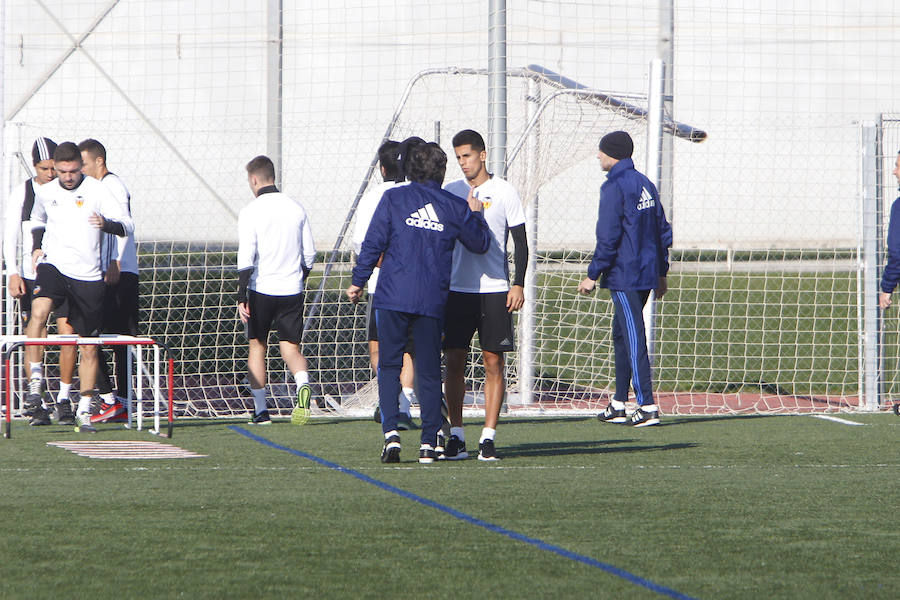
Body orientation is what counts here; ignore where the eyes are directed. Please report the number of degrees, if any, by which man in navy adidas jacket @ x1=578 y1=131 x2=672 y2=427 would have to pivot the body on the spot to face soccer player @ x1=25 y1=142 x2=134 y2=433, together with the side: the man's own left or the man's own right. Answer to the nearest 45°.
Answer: approximately 45° to the man's own left

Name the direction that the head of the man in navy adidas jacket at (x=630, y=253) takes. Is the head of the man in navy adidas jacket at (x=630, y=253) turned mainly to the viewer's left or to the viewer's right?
to the viewer's left

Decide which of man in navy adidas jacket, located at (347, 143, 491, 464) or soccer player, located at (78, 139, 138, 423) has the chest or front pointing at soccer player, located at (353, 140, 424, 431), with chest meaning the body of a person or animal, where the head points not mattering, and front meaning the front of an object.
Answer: the man in navy adidas jacket

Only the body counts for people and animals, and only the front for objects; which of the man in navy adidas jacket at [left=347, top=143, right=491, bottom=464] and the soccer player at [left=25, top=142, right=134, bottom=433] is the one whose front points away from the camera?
the man in navy adidas jacket

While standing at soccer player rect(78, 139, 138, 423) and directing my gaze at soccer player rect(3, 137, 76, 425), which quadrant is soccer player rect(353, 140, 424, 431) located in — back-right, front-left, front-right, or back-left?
back-left

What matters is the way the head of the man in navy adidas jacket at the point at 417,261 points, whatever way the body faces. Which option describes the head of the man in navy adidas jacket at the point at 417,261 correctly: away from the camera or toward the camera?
away from the camera

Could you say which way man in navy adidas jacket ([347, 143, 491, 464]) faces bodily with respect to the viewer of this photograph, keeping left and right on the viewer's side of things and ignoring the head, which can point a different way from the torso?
facing away from the viewer
